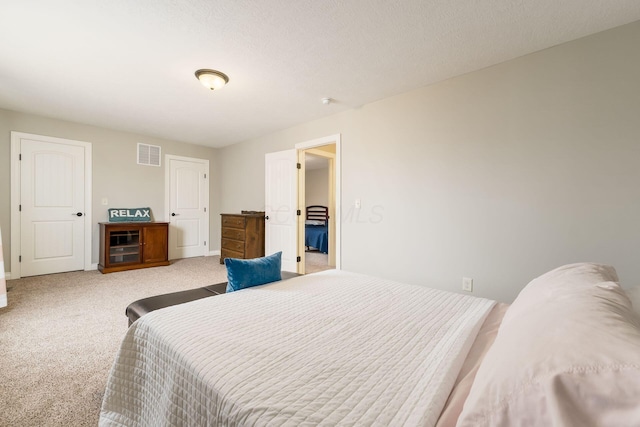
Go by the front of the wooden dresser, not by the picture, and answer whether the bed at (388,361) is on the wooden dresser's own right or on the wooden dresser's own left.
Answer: on the wooden dresser's own left

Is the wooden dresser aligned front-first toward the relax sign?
no

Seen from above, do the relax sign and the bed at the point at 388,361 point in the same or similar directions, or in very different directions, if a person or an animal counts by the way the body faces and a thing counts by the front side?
very different directions

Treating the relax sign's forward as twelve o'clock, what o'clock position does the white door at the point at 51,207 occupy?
The white door is roughly at 3 o'clock from the relax sign.

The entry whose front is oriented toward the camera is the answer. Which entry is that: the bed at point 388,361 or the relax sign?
the relax sign

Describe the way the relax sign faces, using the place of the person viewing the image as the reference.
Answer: facing the viewer

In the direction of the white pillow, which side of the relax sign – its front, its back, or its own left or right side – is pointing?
front

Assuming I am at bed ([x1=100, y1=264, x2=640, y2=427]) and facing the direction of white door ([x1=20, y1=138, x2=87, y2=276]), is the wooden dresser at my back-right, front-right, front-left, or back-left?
front-right

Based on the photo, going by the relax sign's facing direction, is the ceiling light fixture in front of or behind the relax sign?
in front

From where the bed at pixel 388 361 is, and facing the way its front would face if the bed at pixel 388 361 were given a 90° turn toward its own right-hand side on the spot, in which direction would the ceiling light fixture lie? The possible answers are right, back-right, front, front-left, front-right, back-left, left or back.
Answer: left

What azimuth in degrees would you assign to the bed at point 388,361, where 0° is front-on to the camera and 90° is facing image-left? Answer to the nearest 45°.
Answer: approximately 135°

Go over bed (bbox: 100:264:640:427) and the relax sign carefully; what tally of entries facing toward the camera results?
1

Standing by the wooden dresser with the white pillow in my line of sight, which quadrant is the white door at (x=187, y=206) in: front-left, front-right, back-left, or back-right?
back-right

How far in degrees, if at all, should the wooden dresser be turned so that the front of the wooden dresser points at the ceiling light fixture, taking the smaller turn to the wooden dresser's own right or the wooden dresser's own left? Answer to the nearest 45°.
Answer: approximately 45° to the wooden dresser's own left

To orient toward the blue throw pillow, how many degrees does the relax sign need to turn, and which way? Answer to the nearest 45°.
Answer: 0° — it already faces it

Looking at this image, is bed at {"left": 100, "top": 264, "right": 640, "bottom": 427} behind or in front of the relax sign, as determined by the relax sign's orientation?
in front
